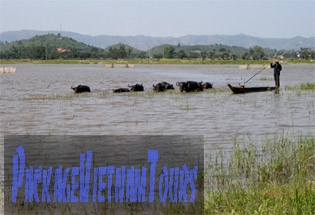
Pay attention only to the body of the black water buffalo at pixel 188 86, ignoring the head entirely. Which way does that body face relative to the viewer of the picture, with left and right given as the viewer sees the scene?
facing to the left of the viewer
